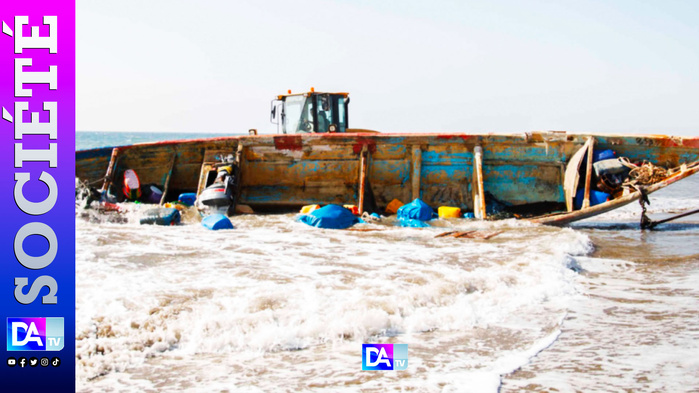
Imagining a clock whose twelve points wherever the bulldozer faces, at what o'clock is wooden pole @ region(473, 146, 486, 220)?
The wooden pole is roughly at 9 o'clock from the bulldozer.

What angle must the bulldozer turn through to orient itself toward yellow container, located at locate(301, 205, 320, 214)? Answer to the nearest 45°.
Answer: approximately 45° to its left

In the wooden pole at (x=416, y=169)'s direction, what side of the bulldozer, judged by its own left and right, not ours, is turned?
left

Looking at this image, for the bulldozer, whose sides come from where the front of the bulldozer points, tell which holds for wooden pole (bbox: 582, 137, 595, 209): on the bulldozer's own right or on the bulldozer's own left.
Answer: on the bulldozer's own left

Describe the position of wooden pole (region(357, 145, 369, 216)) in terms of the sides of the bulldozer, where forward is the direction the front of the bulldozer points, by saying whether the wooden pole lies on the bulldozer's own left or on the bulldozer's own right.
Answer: on the bulldozer's own left

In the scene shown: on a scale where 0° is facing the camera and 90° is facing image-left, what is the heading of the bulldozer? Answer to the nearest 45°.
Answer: approximately 45°

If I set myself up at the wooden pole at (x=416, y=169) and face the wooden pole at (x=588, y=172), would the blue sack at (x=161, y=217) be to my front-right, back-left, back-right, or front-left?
back-right
